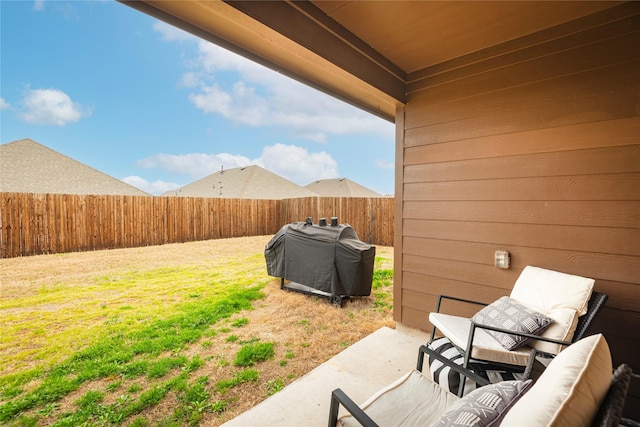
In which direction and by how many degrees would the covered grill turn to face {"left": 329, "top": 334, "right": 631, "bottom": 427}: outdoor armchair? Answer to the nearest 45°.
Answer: approximately 45° to its left

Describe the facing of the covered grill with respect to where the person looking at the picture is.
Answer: facing the viewer and to the left of the viewer

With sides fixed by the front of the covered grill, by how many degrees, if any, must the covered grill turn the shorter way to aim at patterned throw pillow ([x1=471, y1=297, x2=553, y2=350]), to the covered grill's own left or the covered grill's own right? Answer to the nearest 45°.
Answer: approximately 90° to the covered grill's own left

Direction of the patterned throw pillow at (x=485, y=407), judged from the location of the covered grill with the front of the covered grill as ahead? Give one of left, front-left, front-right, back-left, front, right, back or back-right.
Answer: front-left

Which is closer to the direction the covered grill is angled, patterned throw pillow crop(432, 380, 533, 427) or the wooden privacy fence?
the patterned throw pillow

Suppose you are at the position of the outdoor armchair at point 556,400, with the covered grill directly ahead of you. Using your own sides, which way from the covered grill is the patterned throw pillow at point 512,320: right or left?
right
